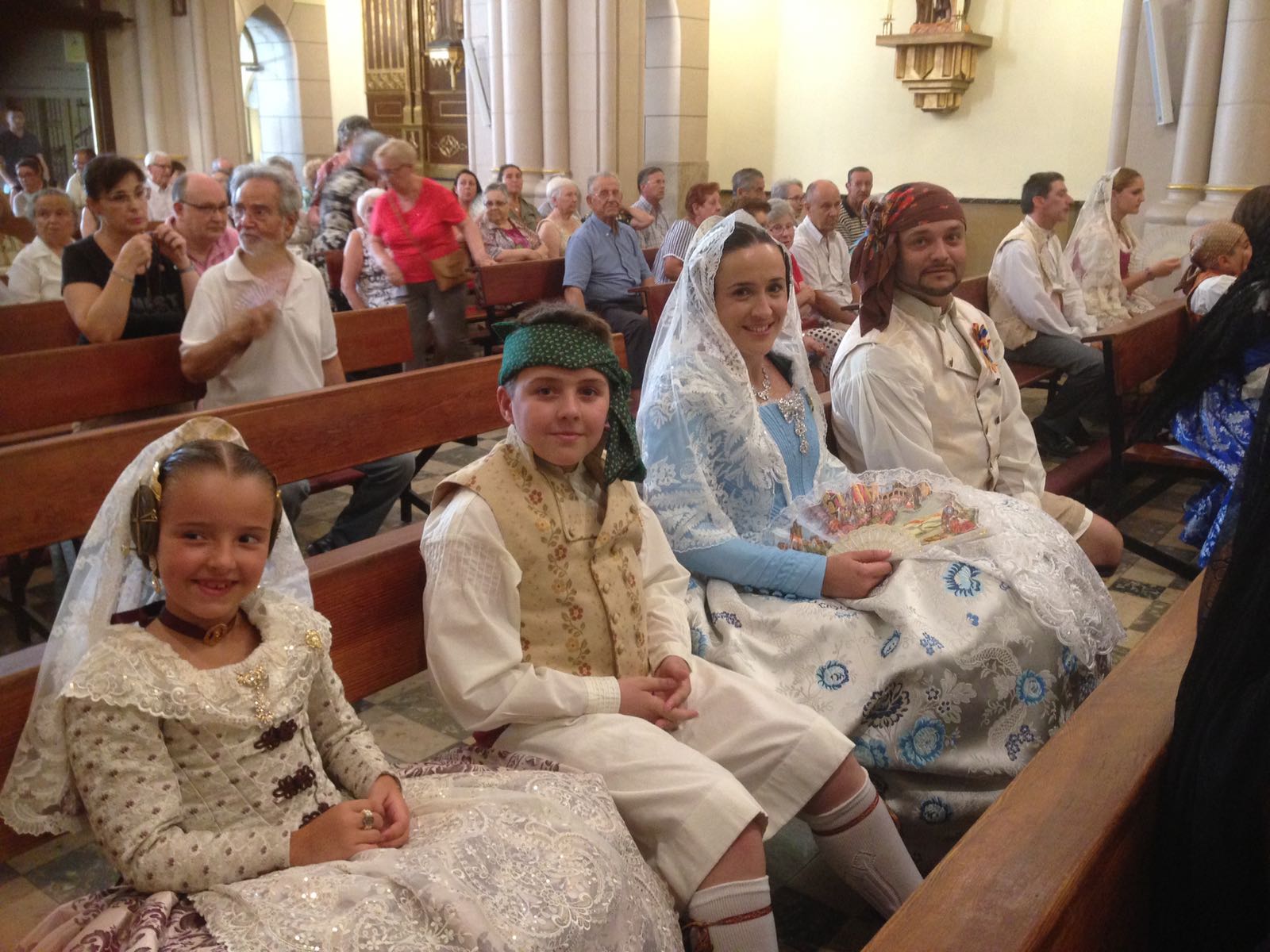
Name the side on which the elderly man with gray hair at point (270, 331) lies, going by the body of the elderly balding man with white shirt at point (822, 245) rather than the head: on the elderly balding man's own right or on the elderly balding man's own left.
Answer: on the elderly balding man's own right

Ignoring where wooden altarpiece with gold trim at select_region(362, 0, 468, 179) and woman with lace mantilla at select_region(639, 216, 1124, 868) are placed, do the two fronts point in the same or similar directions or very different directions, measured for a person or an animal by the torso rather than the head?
same or similar directions

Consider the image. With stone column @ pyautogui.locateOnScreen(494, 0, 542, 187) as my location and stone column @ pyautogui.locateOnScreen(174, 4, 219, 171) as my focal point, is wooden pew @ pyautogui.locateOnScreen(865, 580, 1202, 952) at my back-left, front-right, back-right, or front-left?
back-left

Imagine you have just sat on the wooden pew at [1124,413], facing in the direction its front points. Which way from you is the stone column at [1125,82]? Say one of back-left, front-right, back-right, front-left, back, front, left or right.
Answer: back-left

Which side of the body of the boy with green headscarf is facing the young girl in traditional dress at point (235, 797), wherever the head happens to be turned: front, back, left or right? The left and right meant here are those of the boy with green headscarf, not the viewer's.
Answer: right

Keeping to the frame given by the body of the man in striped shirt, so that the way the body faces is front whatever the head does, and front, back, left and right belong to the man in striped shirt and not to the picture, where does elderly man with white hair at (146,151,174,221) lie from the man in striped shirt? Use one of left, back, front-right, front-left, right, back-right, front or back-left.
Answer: back-right

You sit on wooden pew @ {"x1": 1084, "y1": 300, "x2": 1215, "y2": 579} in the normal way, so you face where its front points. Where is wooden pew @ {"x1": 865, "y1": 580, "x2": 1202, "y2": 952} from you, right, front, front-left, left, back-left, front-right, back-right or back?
front-right

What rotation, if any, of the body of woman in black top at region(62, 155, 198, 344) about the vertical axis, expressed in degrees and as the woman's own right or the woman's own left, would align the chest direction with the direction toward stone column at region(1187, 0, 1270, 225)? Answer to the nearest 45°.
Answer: approximately 45° to the woman's own left

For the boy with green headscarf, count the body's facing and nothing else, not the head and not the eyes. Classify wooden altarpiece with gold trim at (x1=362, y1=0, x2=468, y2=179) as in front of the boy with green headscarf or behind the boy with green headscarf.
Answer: behind

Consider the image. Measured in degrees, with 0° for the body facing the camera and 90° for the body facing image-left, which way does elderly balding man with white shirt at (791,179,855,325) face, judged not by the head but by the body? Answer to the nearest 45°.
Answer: approximately 315°

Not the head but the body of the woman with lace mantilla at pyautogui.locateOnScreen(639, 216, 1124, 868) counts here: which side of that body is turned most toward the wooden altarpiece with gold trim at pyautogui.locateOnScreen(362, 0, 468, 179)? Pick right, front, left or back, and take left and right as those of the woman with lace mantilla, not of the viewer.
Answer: back

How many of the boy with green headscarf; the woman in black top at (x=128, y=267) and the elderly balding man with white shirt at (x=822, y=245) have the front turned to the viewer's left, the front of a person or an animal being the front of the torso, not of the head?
0

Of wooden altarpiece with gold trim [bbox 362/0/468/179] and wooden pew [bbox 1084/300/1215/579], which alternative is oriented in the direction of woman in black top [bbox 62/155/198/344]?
the wooden altarpiece with gold trim

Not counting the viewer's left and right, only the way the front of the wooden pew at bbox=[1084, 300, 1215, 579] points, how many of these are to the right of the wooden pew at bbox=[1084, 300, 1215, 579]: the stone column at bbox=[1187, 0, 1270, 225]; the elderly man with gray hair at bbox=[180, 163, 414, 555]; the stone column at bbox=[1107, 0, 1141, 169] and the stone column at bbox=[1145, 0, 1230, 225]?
1

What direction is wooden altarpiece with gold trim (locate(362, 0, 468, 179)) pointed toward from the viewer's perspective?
toward the camera

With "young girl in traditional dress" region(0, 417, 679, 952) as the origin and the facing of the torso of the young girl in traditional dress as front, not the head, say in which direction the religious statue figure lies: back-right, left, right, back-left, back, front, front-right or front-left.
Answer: left

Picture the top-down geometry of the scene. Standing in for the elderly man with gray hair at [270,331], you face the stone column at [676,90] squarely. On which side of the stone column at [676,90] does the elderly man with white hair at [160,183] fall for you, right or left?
left

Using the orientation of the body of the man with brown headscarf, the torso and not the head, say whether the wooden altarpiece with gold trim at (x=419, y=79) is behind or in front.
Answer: behind
